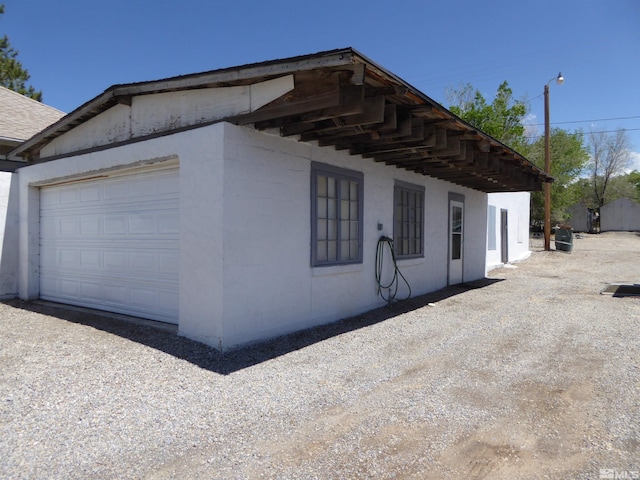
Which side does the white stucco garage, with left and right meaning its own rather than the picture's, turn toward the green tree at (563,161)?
back

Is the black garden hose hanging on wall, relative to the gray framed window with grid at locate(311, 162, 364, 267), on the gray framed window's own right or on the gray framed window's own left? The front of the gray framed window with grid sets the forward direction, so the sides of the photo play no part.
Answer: on the gray framed window's own left

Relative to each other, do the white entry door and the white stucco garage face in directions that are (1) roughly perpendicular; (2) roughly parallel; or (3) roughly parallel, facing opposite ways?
roughly perpendicular

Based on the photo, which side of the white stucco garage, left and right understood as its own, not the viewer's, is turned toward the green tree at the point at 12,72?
right

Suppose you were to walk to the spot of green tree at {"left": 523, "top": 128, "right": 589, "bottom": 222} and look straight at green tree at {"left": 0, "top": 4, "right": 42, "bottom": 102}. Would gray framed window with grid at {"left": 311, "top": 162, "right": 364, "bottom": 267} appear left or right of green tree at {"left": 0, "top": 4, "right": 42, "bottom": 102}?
left

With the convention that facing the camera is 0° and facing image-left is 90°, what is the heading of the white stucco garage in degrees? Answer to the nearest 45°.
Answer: approximately 45°

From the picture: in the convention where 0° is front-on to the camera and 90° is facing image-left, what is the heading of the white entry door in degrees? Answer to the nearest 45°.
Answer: approximately 315°

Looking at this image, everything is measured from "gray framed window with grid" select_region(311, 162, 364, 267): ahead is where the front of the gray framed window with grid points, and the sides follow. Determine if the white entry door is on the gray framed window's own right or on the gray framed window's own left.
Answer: on the gray framed window's own left

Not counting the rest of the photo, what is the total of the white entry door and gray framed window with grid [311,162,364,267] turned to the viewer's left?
0
